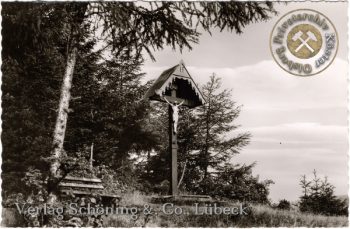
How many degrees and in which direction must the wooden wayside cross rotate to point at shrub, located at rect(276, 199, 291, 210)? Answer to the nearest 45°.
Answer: approximately 90° to its left

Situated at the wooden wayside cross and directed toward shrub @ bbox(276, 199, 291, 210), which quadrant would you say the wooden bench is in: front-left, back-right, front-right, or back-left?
back-right

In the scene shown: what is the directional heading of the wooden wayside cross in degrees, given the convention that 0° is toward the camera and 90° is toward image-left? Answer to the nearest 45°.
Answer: approximately 315°

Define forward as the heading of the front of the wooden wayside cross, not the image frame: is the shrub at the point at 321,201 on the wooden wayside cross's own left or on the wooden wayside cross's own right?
on the wooden wayside cross's own left

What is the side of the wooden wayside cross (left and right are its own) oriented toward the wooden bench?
right

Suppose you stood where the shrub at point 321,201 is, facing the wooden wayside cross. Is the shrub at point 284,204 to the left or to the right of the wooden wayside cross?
right
